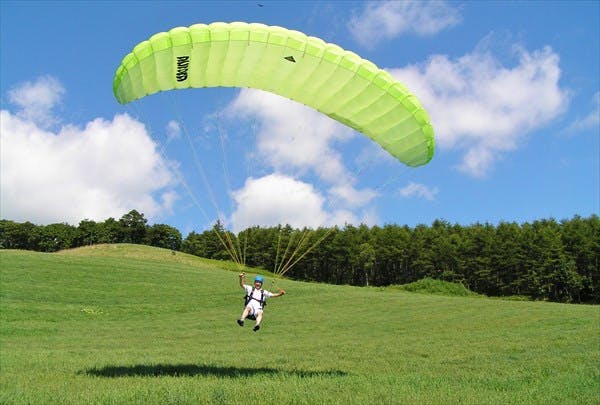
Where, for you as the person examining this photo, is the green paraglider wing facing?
facing the viewer
